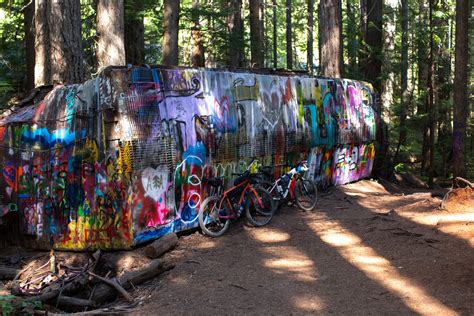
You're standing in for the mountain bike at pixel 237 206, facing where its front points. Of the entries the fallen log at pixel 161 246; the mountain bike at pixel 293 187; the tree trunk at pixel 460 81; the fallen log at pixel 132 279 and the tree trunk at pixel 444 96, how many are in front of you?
3

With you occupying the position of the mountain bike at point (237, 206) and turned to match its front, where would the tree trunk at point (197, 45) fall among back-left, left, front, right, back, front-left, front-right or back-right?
front-left

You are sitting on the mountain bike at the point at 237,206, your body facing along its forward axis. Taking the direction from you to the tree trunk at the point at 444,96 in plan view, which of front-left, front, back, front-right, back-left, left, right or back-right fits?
front

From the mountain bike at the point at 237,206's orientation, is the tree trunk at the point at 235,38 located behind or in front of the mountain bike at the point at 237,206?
in front

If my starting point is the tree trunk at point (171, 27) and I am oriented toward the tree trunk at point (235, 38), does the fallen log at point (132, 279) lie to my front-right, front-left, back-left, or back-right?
back-right

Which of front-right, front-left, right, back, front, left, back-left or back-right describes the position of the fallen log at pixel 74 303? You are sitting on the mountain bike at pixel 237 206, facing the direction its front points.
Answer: back

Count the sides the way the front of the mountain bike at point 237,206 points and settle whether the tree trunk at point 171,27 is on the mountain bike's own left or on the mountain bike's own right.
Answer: on the mountain bike's own left

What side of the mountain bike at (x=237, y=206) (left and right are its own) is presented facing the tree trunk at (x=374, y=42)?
front

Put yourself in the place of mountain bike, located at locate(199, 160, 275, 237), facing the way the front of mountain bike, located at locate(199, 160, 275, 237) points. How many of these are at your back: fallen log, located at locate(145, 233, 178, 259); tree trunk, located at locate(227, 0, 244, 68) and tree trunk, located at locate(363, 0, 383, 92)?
1

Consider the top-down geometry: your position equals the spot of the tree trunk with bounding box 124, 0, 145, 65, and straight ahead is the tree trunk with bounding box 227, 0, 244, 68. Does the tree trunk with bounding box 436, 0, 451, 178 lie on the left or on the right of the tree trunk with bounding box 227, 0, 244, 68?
right

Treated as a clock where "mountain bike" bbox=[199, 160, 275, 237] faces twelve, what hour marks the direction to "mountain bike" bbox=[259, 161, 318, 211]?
"mountain bike" bbox=[259, 161, 318, 211] is roughly at 12 o'clock from "mountain bike" bbox=[199, 160, 275, 237].

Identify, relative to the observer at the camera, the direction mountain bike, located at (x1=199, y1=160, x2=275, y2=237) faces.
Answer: facing away from the viewer and to the right of the viewer

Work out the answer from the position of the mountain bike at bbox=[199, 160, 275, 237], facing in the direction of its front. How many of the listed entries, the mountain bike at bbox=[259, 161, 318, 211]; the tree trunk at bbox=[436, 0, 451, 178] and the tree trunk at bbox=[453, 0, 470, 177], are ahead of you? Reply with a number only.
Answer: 3

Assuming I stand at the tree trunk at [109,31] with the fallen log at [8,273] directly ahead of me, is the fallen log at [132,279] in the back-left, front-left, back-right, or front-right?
front-left
